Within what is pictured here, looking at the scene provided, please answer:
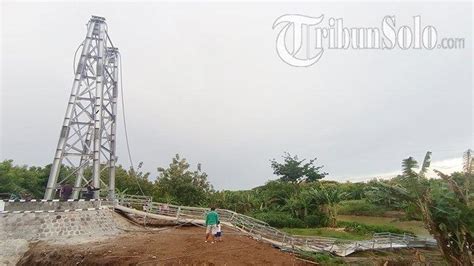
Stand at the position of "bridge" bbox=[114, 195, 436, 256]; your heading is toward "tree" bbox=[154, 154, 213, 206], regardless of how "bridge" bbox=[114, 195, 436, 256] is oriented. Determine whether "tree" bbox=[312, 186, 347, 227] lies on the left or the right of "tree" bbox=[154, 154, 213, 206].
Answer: right

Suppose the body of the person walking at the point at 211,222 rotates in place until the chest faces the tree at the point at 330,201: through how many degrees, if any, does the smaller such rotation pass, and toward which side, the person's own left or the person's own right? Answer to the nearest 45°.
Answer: approximately 45° to the person's own right

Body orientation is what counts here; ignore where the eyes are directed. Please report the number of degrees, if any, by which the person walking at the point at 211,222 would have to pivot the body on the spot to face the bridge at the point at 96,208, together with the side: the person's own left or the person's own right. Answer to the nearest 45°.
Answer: approximately 45° to the person's own left

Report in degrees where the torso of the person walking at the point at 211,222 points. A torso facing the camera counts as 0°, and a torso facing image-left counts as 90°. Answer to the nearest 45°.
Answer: approximately 180°

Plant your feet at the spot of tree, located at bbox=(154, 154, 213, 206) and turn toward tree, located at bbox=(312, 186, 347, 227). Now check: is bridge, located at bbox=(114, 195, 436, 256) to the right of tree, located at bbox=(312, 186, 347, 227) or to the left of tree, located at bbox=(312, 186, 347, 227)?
right

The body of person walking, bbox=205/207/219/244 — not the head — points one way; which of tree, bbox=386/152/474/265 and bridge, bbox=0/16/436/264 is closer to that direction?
the bridge

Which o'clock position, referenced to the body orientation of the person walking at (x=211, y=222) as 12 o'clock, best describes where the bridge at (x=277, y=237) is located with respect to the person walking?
The bridge is roughly at 1 o'clock from the person walking.

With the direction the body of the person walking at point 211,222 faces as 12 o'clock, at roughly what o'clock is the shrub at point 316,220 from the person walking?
The shrub is roughly at 1 o'clock from the person walking.
